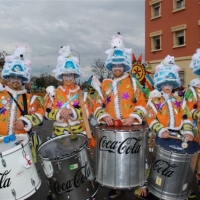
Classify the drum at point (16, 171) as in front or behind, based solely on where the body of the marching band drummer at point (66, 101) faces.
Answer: in front

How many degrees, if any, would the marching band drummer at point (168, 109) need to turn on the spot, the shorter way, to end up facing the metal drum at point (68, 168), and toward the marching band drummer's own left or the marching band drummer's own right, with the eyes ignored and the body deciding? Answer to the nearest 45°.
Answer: approximately 45° to the marching band drummer's own right

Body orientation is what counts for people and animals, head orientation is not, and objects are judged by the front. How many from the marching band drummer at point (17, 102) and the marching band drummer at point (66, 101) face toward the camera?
2

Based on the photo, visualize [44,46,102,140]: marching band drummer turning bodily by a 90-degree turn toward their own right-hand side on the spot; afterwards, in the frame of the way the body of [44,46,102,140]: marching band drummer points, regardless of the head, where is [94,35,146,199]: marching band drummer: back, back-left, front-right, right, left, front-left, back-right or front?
back

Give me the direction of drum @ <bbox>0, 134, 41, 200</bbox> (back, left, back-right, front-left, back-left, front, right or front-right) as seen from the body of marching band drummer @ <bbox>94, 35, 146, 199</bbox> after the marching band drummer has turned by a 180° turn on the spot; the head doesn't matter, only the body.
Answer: back-left

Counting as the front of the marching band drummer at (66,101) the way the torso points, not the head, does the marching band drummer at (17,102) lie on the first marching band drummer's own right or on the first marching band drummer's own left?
on the first marching band drummer's own right

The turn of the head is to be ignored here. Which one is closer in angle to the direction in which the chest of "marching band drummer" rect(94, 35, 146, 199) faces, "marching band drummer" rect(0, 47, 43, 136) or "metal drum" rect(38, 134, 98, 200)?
the metal drum

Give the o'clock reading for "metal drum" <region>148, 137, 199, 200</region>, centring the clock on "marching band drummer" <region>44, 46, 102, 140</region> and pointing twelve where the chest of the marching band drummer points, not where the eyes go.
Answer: The metal drum is roughly at 10 o'clock from the marching band drummer.

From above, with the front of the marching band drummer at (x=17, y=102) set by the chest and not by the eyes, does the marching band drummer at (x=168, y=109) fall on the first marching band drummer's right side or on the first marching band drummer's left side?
on the first marching band drummer's left side

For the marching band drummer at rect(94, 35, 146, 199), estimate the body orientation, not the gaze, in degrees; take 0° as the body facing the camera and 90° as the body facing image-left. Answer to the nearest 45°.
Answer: approximately 0°

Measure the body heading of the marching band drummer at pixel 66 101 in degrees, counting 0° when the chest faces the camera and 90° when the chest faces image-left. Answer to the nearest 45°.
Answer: approximately 0°

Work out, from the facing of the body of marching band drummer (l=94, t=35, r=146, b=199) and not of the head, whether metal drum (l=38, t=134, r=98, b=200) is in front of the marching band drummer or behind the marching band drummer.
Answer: in front

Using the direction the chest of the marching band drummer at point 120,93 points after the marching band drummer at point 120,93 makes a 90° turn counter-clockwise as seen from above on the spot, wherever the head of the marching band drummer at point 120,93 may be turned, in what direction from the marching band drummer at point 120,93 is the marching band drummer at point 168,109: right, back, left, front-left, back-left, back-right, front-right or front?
front

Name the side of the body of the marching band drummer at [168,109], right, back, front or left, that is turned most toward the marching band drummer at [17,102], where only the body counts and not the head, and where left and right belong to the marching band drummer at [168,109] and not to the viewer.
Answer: right
